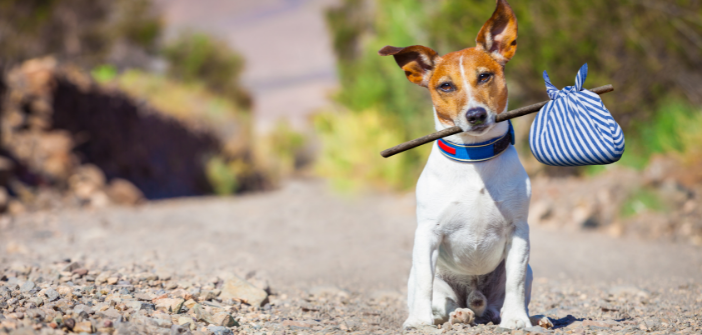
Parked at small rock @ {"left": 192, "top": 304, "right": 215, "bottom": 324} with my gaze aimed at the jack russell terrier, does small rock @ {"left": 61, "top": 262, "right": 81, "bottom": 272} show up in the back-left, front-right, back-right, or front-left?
back-left

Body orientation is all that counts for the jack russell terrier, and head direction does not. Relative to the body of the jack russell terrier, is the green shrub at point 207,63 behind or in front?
behind

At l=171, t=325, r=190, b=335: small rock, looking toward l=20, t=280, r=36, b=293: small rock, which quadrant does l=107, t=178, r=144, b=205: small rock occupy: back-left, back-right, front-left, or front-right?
front-right

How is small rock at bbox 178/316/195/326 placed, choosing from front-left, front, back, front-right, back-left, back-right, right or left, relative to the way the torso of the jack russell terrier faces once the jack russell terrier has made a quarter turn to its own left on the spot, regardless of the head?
back

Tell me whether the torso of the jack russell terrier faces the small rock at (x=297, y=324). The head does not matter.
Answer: no

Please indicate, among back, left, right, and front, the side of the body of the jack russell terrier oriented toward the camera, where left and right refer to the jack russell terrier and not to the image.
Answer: front

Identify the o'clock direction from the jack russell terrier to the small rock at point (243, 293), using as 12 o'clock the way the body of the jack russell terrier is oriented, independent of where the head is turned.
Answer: The small rock is roughly at 4 o'clock from the jack russell terrier.

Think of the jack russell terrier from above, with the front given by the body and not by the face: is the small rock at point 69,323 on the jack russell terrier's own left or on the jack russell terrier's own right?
on the jack russell terrier's own right

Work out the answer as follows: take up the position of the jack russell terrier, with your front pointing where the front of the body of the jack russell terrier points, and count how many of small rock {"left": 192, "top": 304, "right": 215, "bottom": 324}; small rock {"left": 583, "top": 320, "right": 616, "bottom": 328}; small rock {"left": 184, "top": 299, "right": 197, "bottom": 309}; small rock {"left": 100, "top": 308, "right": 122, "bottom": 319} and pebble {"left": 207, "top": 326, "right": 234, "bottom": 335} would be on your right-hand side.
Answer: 4

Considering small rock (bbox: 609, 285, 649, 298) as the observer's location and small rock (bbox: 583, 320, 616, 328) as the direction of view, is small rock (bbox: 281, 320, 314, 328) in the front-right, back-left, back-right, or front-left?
front-right

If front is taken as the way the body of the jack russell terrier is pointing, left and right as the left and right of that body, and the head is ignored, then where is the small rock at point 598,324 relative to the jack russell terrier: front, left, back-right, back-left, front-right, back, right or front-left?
back-left

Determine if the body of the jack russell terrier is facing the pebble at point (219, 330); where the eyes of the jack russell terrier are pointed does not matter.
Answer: no

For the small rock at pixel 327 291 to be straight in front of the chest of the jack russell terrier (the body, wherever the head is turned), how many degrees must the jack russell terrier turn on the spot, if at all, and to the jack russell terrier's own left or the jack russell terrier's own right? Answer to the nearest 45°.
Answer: approximately 135° to the jack russell terrier's own right

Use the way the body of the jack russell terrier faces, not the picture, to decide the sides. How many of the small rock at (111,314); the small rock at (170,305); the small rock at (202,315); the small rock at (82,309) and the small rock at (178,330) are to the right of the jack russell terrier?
5

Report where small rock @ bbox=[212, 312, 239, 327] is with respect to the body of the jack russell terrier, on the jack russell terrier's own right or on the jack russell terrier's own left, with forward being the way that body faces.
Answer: on the jack russell terrier's own right

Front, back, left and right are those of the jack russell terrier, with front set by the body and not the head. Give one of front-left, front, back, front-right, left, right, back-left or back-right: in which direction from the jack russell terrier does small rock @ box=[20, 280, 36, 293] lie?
right

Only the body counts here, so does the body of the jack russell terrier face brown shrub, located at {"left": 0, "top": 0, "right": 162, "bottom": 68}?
no
